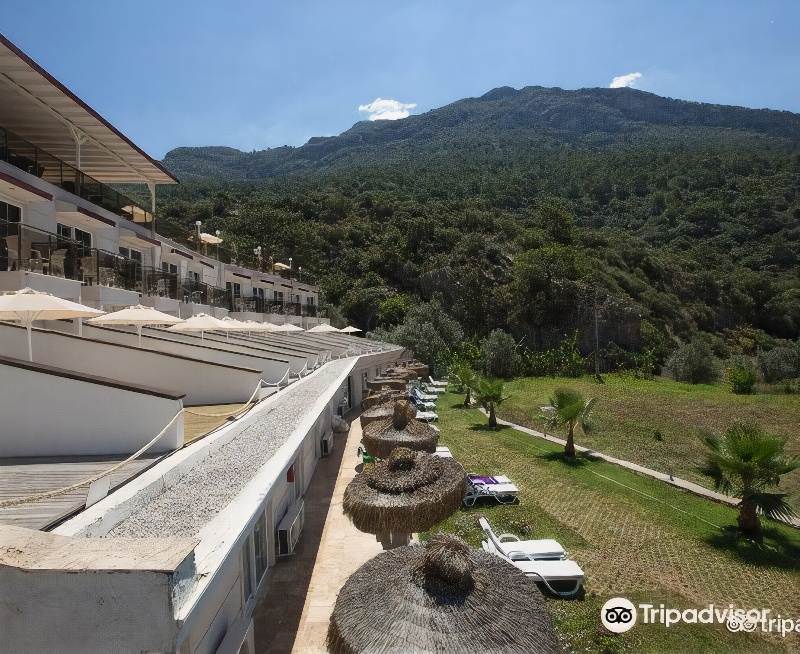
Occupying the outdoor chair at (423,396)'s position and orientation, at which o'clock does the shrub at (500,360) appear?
The shrub is roughly at 10 o'clock from the outdoor chair.

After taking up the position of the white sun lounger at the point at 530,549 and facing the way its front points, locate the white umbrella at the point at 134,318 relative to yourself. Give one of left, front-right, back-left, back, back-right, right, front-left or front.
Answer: back

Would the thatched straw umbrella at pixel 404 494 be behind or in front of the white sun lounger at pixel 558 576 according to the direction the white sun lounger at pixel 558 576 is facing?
behind

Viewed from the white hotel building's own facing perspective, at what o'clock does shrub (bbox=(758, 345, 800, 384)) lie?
The shrub is roughly at 11 o'clock from the white hotel building.

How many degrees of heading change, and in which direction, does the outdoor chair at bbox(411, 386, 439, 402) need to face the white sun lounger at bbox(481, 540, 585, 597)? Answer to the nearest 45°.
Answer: approximately 90° to its right

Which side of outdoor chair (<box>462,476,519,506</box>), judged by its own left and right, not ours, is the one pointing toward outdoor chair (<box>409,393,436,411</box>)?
left

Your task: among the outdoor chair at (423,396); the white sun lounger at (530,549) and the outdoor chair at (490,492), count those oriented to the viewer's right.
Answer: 3

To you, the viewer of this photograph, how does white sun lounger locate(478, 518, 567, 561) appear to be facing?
facing to the right of the viewer

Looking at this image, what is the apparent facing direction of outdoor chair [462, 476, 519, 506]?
to the viewer's right

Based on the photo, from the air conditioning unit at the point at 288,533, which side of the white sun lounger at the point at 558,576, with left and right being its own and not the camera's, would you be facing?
back

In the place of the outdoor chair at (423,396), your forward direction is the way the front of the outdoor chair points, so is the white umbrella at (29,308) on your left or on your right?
on your right

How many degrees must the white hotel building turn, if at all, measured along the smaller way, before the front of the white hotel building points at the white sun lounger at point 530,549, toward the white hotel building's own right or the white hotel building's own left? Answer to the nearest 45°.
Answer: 0° — it already faces it

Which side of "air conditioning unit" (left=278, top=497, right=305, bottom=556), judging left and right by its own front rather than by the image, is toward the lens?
right
